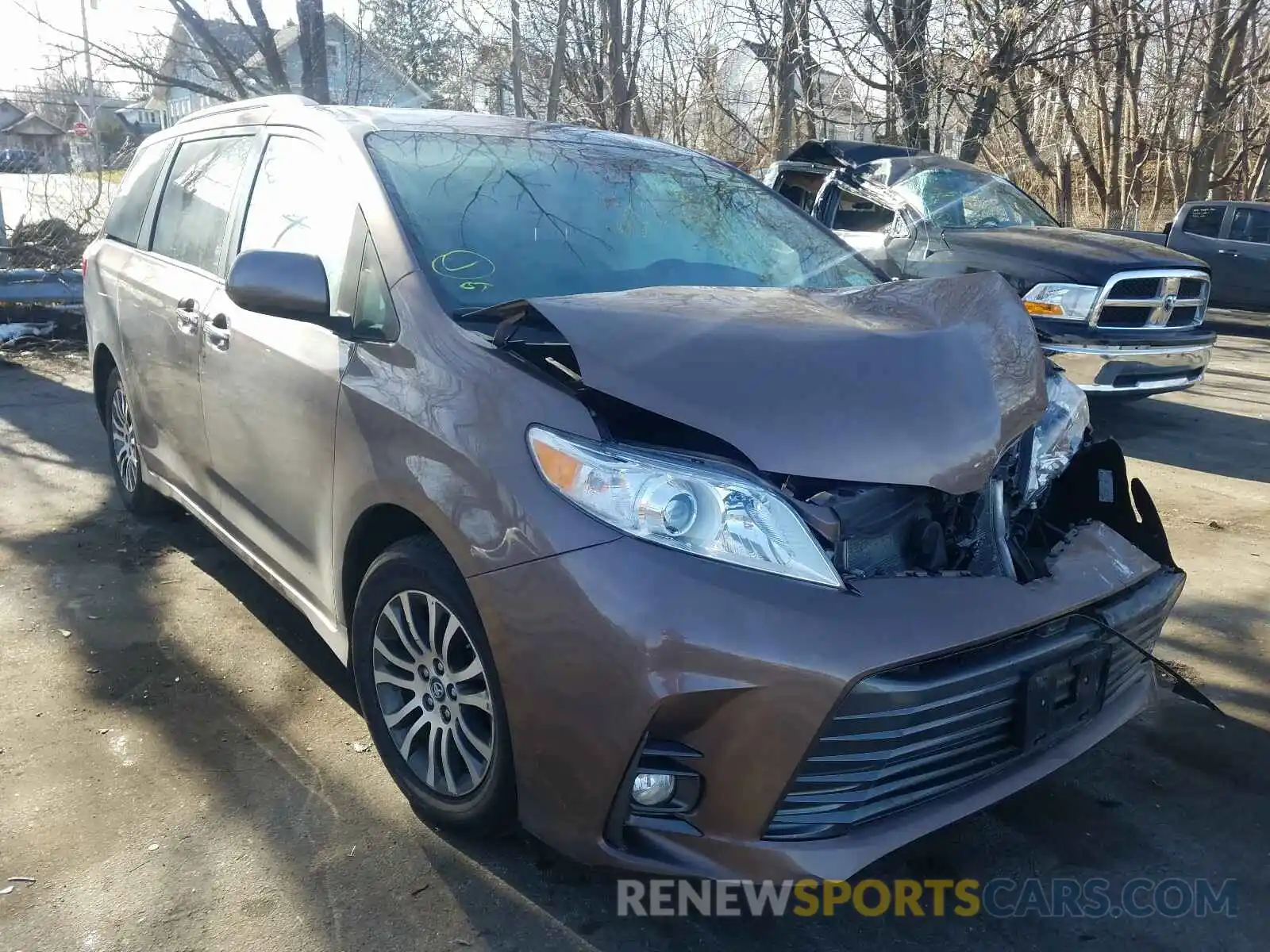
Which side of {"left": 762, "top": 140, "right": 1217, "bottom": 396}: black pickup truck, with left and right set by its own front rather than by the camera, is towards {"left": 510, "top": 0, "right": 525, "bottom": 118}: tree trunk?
back

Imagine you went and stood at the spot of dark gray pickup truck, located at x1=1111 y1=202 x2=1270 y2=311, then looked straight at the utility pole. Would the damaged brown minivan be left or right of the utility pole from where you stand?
left

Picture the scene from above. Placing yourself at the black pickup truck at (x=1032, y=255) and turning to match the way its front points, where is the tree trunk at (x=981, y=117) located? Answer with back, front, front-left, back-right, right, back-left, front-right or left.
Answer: back-left

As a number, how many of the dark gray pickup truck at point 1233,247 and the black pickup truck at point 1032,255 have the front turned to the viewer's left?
0

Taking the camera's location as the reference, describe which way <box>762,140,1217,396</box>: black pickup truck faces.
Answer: facing the viewer and to the right of the viewer

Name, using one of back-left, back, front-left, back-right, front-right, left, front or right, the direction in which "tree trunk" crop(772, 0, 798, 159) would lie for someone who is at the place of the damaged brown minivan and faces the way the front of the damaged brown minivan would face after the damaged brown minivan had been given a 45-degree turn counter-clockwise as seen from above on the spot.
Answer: left

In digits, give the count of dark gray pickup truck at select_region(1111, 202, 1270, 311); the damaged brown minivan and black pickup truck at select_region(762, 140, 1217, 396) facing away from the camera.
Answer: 0

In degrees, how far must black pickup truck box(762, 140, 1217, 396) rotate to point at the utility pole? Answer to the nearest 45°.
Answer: approximately 135° to its right

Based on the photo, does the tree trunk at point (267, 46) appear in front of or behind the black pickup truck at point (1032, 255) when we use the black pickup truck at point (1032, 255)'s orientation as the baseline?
behind

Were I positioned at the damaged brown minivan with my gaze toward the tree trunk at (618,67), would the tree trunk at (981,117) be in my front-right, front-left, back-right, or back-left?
front-right

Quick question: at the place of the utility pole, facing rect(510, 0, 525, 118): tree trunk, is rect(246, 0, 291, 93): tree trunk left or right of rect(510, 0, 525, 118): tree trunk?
right

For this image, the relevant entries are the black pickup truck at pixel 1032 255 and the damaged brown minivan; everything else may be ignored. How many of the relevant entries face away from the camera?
0

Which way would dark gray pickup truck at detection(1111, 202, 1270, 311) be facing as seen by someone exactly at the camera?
facing to the right of the viewer
